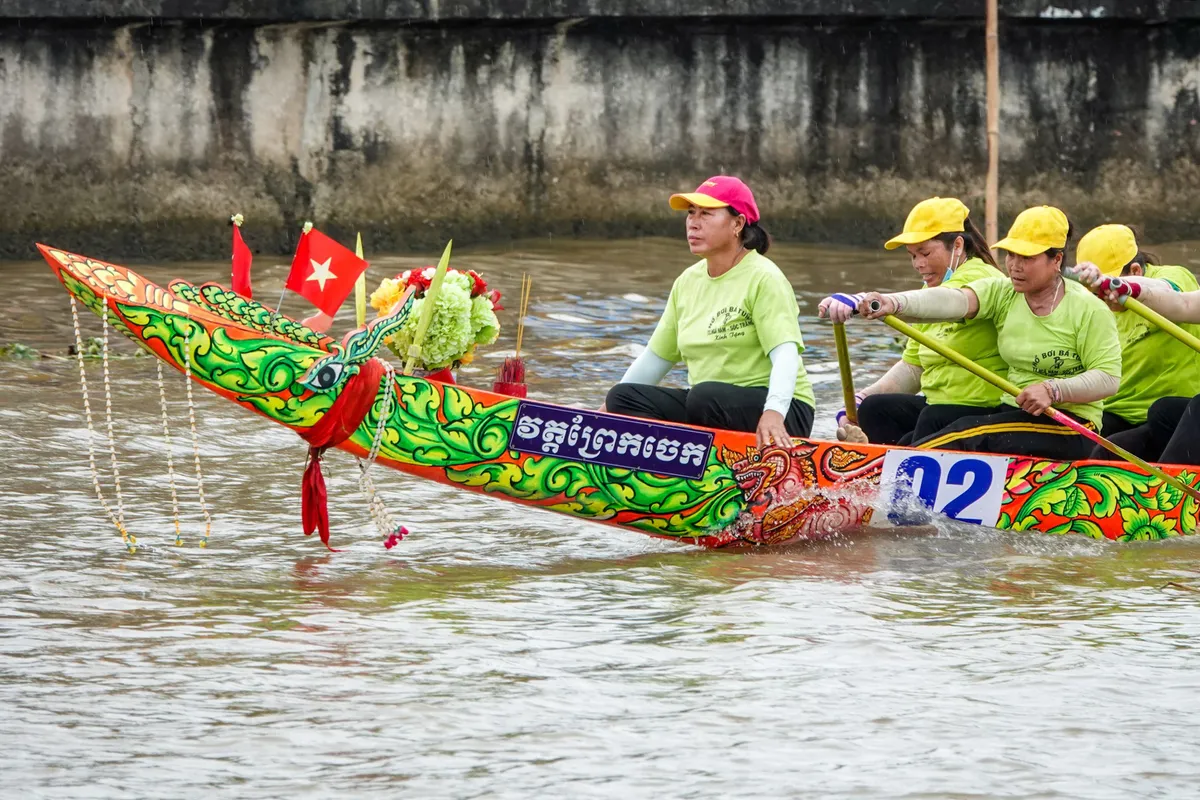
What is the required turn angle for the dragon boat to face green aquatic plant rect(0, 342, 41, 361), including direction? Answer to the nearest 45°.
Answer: approximately 45° to its right

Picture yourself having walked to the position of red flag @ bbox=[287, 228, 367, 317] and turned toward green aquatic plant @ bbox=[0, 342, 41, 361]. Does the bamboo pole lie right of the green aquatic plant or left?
right

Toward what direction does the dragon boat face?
to the viewer's left

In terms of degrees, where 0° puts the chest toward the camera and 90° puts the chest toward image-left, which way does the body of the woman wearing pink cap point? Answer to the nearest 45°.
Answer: approximately 45°

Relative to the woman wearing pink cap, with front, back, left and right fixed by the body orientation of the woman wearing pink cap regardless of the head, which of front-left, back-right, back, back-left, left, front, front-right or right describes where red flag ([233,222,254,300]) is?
front-right

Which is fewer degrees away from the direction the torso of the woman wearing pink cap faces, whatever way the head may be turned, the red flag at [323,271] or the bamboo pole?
the red flag

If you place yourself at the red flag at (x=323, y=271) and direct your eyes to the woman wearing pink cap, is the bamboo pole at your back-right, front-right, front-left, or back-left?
front-left

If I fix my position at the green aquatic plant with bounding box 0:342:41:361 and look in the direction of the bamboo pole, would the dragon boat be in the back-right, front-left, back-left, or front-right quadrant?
front-right

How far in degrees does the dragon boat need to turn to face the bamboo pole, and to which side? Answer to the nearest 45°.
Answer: approximately 135° to its right

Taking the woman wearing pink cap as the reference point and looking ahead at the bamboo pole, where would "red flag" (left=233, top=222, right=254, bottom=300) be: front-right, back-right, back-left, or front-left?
back-left

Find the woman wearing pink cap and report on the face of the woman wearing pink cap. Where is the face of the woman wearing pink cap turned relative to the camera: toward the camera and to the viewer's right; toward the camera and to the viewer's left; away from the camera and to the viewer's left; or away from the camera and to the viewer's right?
toward the camera and to the viewer's left

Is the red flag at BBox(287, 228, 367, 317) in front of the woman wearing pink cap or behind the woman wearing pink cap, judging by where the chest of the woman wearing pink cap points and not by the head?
in front

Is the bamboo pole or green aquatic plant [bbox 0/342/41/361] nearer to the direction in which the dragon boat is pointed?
the green aquatic plant
